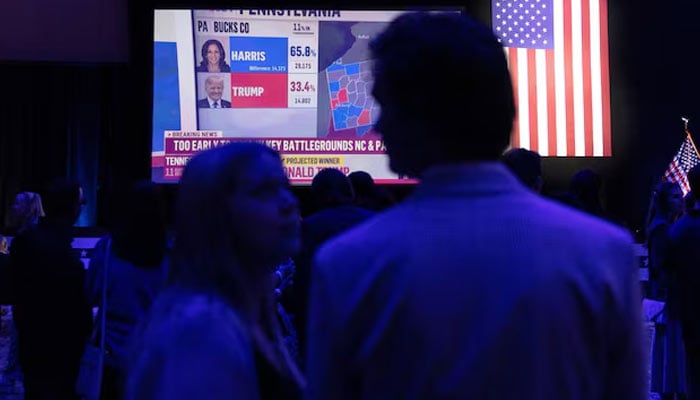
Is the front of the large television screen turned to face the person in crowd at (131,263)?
yes

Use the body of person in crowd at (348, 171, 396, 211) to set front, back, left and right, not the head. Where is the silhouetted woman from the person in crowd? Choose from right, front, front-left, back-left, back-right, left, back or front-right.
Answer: back

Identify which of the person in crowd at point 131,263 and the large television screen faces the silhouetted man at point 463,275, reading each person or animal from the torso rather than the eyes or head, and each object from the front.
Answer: the large television screen

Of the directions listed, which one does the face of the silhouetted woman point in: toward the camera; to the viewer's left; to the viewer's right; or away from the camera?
to the viewer's right

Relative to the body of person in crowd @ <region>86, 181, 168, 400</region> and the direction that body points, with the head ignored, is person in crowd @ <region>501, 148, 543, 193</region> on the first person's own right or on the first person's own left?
on the first person's own right

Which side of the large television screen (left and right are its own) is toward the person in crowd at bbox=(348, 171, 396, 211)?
front

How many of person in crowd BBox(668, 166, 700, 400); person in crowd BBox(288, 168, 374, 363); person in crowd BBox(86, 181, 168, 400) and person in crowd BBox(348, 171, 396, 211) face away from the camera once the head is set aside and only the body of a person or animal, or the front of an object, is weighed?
4

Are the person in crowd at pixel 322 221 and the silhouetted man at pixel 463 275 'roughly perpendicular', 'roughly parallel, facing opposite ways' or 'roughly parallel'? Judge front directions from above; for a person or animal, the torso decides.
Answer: roughly parallel

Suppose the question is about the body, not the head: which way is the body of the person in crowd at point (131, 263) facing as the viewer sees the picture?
away from the camera

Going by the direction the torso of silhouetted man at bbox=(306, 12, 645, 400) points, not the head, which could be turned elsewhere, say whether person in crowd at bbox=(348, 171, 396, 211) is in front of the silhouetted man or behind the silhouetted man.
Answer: in front

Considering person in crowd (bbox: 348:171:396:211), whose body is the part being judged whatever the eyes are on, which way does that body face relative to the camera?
away from the camera

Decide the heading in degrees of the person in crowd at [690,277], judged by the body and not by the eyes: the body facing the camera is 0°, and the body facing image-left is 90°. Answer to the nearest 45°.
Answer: approximately 180°

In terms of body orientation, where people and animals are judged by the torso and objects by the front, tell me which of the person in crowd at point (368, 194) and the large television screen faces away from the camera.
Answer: the person in crowd

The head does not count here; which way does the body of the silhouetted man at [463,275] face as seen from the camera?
away from the camera

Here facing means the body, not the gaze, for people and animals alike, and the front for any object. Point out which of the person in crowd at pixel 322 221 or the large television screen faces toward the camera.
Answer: the large television screen

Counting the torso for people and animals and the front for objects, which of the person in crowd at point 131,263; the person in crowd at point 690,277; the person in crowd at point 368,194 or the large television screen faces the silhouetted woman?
the large television screen

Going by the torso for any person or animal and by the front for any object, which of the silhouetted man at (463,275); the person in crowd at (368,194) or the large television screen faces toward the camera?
the large television screen

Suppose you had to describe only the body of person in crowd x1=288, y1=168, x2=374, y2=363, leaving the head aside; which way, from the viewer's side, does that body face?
away from the camera
